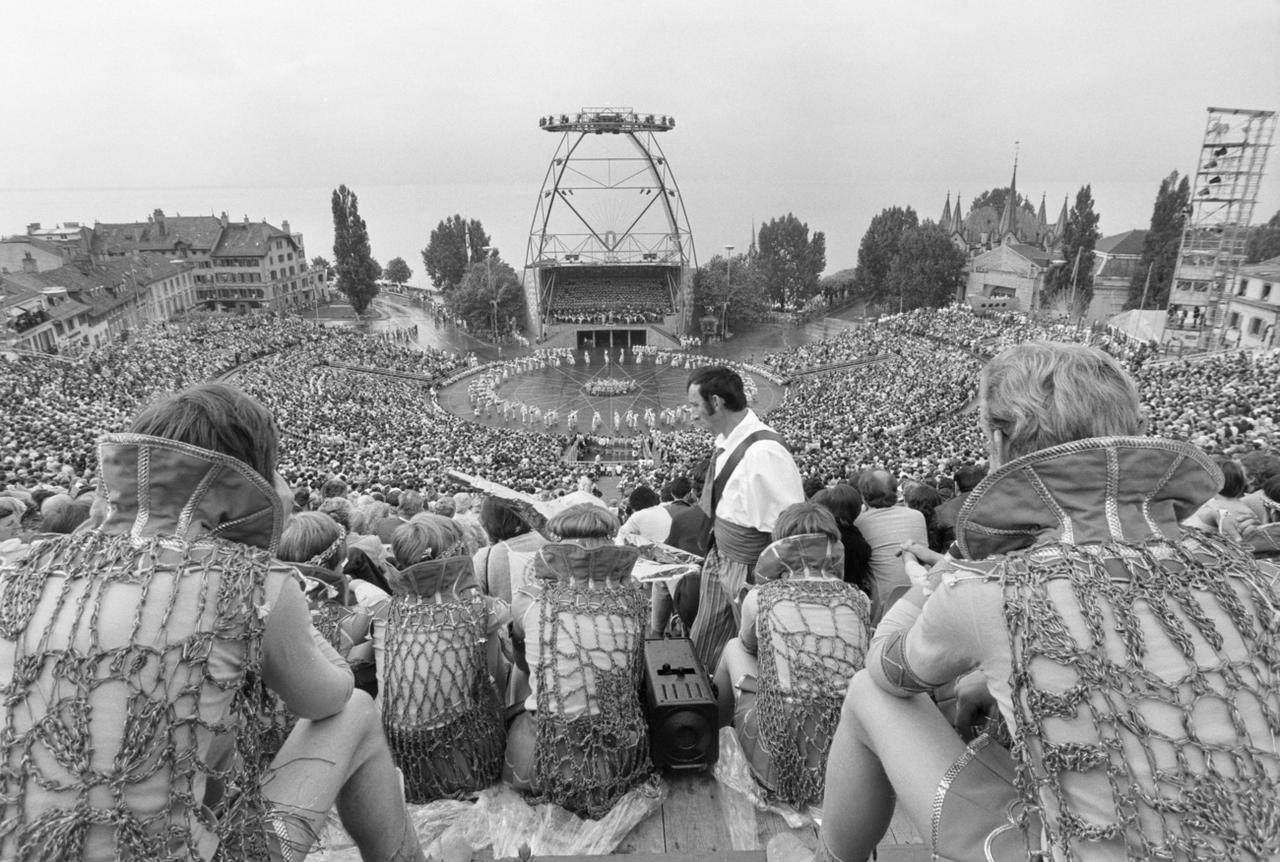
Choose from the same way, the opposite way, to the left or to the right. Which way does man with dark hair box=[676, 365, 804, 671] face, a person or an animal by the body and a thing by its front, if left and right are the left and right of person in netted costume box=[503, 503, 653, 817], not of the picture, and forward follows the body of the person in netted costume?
to the left

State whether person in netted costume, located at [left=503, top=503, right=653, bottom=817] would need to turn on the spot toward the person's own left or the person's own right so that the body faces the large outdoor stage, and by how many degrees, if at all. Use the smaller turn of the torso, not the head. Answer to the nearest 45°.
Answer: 0° — they already face it

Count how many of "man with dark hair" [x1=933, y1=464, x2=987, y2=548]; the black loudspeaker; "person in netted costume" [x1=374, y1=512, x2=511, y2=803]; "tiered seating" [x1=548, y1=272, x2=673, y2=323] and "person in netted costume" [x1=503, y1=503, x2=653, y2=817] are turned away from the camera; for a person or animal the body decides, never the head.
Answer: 3

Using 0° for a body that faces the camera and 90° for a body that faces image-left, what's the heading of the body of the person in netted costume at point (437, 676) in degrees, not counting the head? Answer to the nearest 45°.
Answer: approximately 180°

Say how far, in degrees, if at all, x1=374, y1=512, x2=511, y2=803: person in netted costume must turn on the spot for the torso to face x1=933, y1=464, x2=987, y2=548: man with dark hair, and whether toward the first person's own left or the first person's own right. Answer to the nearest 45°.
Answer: approximately 90° to the first person's own right

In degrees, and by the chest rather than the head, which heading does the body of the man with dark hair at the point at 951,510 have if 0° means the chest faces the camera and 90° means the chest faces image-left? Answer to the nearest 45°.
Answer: approximately 180°

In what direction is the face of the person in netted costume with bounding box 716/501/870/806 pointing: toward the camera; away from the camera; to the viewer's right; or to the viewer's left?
away from the camera

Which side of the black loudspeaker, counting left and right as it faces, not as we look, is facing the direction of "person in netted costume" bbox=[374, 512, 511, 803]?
right

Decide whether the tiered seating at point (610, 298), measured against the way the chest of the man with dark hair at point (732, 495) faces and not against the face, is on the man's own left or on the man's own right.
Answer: on the man's own right

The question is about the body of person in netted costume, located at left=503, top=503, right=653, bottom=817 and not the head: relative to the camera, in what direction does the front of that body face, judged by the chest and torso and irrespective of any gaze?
away from the camera

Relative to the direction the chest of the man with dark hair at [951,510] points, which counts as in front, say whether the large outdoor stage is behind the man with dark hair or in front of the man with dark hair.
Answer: in front

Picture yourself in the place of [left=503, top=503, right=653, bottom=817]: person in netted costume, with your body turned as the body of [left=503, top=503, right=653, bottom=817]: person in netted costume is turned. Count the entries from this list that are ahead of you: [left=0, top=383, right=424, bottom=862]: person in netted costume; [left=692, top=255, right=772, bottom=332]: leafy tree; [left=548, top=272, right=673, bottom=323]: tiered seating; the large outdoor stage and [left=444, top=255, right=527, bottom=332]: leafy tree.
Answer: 4

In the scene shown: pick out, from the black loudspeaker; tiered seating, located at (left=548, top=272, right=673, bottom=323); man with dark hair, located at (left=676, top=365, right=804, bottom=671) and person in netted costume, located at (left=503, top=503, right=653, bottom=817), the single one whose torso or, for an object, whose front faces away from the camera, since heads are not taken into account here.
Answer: the person in netted costume

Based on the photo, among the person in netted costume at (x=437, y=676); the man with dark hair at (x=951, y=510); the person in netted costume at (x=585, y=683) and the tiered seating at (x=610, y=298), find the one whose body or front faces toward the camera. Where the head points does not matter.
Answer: the tiered seating

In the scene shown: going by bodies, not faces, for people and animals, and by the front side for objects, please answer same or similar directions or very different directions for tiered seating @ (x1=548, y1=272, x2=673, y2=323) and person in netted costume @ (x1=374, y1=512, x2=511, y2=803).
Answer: very different directions

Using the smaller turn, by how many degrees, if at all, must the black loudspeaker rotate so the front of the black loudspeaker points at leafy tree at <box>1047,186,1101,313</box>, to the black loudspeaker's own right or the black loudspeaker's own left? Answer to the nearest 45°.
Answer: approximately 135° to the black loudspeaker's own left

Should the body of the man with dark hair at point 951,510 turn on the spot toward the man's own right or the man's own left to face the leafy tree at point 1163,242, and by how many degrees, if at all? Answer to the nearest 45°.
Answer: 0° — they already face it
